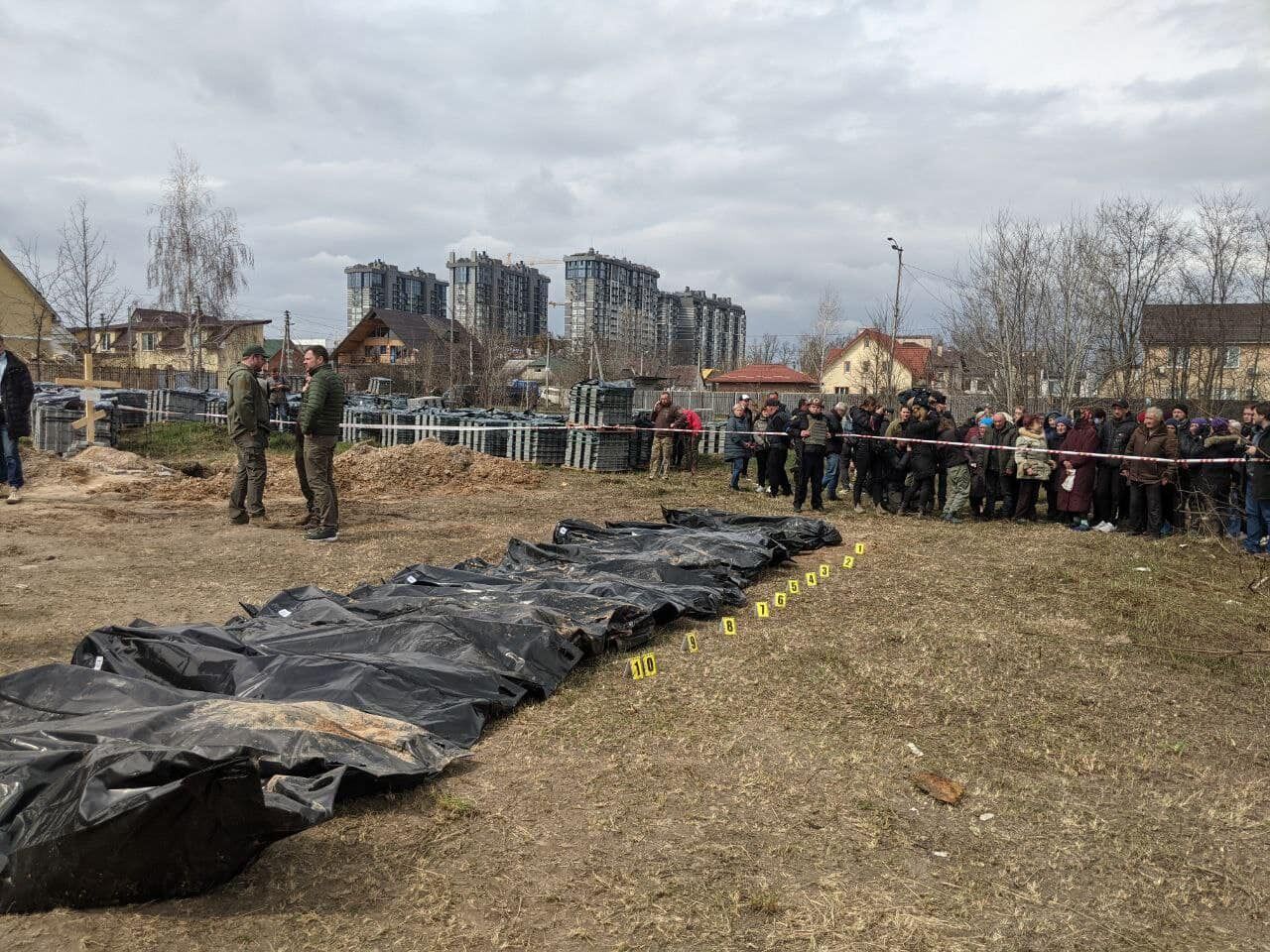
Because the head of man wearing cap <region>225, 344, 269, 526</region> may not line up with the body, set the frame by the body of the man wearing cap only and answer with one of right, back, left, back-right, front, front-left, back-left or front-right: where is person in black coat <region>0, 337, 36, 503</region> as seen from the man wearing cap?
back-left

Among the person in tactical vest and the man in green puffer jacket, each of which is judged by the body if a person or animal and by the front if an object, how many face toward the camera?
1

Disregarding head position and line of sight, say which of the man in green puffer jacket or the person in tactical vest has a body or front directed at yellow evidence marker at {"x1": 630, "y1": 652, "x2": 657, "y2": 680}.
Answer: the person in tactical vest

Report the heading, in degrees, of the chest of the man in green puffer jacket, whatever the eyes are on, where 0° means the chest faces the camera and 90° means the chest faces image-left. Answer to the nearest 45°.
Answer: approximately 90°

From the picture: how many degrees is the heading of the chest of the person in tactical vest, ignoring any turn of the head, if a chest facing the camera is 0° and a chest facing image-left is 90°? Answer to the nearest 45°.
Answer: approximately 0°

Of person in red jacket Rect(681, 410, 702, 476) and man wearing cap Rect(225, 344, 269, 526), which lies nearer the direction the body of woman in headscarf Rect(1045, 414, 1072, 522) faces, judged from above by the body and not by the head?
the man wearing cap

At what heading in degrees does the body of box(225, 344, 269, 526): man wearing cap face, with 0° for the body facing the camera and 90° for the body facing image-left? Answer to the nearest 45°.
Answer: approximately 270°
